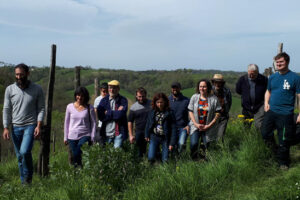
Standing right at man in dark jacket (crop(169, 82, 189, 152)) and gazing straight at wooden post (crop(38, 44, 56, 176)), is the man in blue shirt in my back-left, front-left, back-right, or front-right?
back-left

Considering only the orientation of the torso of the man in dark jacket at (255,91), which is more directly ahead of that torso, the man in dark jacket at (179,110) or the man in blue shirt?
the man in blue shirt

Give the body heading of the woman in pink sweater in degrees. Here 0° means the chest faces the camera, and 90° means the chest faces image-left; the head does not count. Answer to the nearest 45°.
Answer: approximately 0°

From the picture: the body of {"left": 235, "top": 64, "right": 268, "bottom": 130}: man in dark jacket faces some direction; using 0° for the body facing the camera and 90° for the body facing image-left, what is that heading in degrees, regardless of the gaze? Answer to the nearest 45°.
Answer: approximately 0°

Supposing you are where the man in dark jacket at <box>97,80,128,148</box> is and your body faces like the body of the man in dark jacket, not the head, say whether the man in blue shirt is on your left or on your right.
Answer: on your left

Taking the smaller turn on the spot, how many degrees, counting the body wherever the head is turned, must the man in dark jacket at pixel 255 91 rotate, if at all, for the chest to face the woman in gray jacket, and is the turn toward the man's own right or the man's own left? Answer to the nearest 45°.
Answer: approximately 45° to the man's own right
